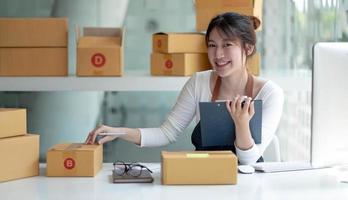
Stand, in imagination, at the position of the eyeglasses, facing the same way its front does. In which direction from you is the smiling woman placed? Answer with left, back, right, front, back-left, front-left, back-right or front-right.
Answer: back

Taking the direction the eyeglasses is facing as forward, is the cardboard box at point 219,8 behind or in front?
behind

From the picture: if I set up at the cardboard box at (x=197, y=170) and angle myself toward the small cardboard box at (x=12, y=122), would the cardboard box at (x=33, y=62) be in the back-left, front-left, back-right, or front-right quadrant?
front-right

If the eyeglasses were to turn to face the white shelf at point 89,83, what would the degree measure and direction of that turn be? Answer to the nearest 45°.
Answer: approximately 135° to its right

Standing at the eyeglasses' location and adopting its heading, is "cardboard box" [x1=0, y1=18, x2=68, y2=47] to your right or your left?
on your right

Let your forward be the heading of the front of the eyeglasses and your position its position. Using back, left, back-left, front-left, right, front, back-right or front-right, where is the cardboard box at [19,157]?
front-right

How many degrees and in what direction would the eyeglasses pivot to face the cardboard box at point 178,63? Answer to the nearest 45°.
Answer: approximately 135° to its right

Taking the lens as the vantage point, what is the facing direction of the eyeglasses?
facing the viewer and to the left of the viewer

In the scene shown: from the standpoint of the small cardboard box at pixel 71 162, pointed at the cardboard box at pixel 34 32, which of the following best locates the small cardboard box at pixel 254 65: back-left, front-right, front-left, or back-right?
front-right
